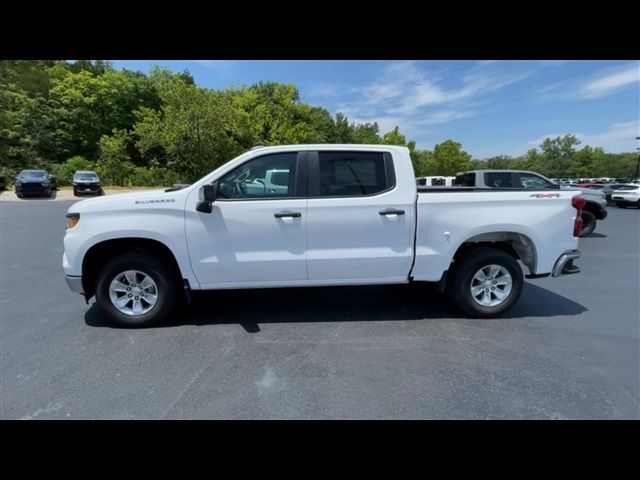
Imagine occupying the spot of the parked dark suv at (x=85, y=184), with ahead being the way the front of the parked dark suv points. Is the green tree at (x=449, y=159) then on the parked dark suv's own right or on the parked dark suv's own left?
on the parked dark suv's own left

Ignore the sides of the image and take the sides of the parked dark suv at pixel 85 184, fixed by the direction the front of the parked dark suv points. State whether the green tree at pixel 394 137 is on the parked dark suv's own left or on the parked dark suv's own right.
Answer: on the parked dark suv's own left

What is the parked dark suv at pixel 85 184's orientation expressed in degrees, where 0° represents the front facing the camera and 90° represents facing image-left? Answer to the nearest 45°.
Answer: approximately 0°

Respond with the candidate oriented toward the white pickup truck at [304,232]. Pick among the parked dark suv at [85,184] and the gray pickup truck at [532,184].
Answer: the parked dark suv

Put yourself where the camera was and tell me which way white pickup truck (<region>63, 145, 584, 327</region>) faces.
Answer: facing to the left of the viewer

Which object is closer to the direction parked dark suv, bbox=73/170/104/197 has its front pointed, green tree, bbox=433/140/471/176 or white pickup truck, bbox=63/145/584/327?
the white pickup truck

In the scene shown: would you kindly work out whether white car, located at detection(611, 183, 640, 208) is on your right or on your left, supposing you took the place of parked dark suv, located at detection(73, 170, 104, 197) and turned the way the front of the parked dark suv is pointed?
on your left
